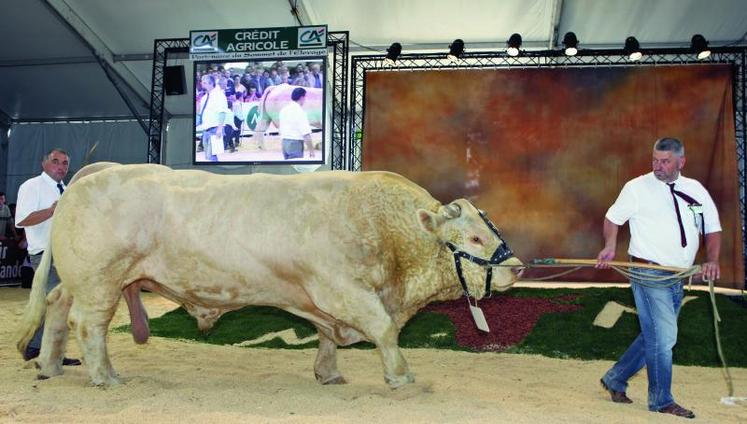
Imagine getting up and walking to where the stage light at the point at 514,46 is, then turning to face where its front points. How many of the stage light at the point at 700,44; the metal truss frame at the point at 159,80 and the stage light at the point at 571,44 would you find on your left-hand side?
2

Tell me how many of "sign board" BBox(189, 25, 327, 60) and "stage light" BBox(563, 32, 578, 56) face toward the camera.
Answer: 2

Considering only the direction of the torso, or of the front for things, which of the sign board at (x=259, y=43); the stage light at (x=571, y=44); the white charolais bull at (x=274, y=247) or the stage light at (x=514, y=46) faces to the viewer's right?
the white charolais bull

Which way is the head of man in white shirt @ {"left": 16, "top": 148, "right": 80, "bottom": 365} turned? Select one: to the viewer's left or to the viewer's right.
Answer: to the viewer's right

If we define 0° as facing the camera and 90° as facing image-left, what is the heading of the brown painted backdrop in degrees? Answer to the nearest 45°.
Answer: approximately 0°

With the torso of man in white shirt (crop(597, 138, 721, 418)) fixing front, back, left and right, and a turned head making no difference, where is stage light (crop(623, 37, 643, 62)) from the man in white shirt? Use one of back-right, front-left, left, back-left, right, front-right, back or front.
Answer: back-left

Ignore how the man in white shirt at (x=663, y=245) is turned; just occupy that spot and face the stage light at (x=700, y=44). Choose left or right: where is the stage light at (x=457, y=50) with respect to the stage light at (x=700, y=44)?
left

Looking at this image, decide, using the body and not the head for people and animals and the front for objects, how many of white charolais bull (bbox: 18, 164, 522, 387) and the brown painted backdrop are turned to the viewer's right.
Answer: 1

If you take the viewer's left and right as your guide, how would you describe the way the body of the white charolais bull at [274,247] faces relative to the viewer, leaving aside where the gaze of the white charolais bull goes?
facing to the right of the viewer

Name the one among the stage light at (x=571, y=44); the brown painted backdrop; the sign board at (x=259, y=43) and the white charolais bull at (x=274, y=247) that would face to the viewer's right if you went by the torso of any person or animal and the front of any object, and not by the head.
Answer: the white charolais bull
